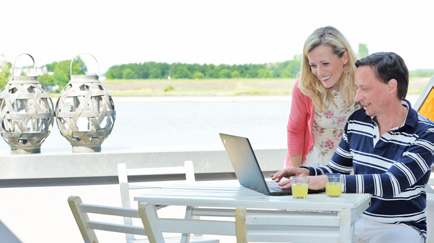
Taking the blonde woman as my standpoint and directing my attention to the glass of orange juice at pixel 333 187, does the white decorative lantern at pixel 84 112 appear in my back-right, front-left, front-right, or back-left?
back-right

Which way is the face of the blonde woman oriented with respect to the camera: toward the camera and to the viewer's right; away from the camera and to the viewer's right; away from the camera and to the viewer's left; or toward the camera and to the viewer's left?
toward the camera and to the viewer's left

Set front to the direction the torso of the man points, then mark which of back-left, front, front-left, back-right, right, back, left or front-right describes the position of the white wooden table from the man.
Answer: front

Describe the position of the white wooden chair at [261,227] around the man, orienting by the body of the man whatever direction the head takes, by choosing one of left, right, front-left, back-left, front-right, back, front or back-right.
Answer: front

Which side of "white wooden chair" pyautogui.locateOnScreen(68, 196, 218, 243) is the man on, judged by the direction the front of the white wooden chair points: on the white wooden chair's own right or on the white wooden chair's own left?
on the white wooden chair's own right

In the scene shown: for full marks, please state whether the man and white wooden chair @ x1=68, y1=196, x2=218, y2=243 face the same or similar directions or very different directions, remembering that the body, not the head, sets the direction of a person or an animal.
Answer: very different directions

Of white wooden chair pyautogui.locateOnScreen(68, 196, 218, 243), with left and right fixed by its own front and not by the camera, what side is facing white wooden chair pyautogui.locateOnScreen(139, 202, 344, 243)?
right

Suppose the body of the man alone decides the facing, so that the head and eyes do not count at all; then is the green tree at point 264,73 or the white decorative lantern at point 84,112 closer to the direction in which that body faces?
the white decorative lantern

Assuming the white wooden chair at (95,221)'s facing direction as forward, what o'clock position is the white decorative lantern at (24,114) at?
The white decorative lantern is roughly at 10 o'clock from the white wooden chair.

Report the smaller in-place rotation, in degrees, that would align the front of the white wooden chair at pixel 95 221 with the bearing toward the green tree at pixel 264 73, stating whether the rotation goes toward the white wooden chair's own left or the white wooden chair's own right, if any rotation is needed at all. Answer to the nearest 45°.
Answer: approximately 45° to the white wooden chair's own left

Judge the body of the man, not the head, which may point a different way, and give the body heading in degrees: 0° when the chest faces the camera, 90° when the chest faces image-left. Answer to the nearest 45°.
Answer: approximately 45°

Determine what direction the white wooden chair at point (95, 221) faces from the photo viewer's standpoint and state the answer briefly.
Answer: facing away from the viewer and to the right of the viewer

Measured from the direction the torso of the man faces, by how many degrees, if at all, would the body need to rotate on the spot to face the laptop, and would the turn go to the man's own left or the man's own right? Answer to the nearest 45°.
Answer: approximately 45° to the man's own right
